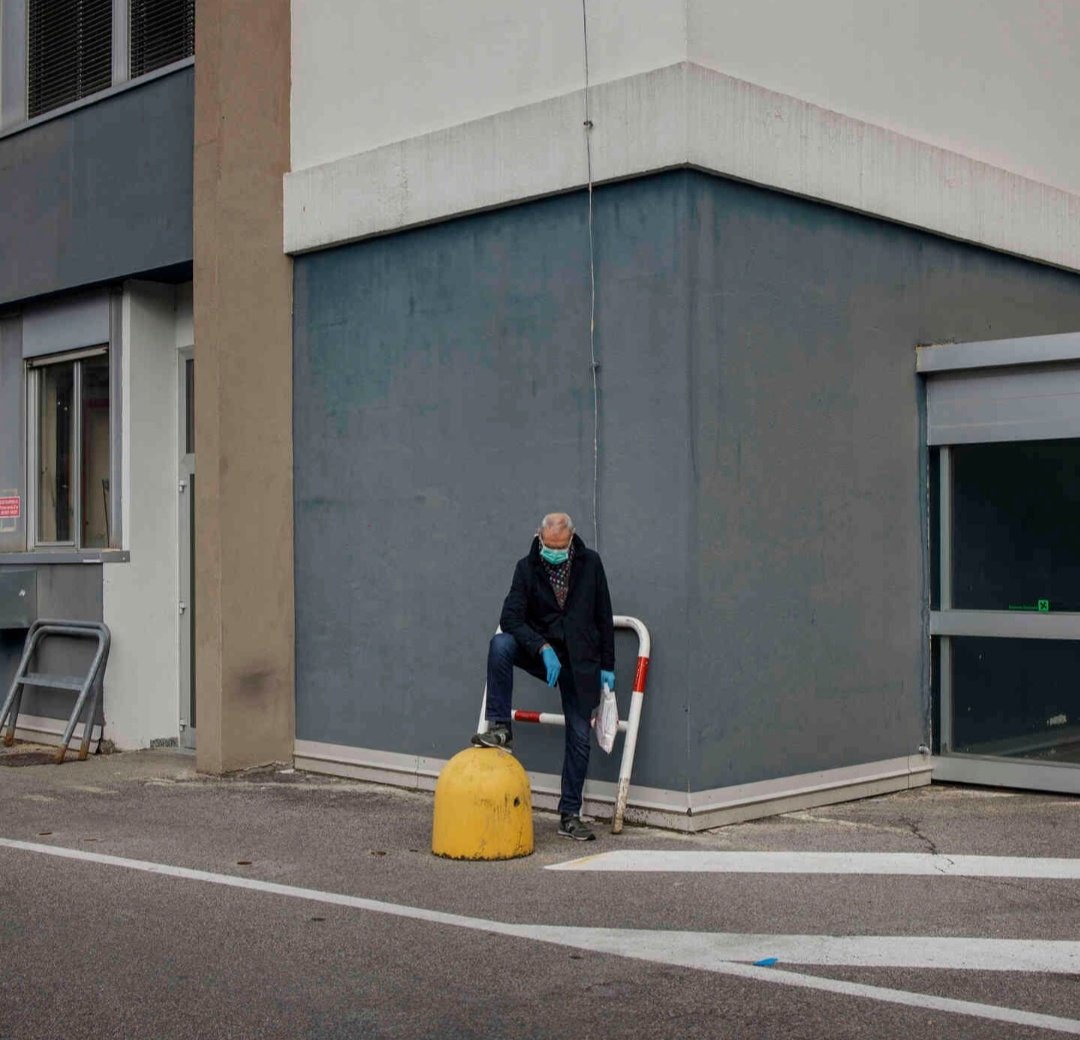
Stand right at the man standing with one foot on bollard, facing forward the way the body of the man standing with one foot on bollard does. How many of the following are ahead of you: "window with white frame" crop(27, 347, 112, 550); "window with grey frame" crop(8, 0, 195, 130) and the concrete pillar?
0

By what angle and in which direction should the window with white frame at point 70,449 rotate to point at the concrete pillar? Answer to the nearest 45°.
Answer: approximately 90° to its left

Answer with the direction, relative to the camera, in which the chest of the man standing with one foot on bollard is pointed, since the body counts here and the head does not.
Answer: toward the camera

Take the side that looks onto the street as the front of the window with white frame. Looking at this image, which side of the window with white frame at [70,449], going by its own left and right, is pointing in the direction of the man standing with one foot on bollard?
left

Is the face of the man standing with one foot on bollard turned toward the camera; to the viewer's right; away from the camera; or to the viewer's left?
toward the camera

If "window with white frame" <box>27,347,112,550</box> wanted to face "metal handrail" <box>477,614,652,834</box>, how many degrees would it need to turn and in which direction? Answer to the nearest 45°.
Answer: approximately 90° to its left

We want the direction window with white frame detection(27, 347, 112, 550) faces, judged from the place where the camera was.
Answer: facing the viewer and to the left of the viewer

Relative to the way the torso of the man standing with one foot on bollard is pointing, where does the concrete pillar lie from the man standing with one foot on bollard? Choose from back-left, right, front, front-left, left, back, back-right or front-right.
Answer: back-right
